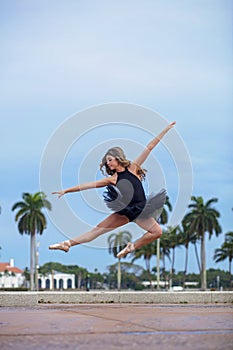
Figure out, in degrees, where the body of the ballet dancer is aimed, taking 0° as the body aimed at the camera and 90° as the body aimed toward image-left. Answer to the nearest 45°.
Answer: approximately 45°
